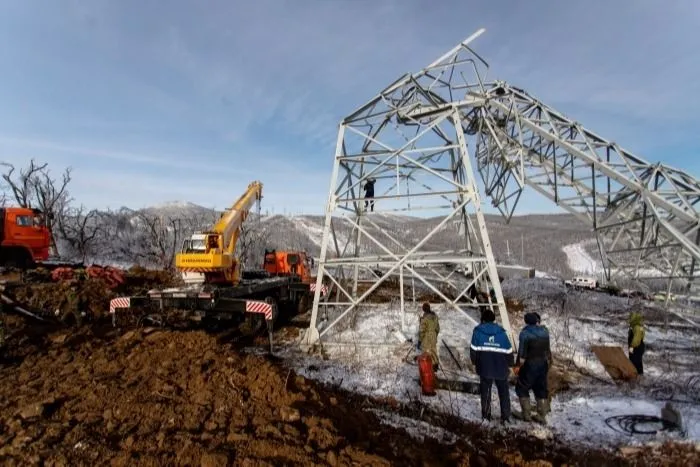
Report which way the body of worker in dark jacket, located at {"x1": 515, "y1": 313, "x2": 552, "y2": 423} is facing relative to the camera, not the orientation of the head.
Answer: away from the camera

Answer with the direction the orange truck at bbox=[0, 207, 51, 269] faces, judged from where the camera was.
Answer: facing to the right of the viewer

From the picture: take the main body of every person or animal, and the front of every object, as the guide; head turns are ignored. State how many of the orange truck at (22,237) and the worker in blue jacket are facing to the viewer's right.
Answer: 1

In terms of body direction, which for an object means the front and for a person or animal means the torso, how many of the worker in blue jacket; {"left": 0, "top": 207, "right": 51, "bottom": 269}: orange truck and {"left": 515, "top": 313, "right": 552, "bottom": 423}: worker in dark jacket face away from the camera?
2

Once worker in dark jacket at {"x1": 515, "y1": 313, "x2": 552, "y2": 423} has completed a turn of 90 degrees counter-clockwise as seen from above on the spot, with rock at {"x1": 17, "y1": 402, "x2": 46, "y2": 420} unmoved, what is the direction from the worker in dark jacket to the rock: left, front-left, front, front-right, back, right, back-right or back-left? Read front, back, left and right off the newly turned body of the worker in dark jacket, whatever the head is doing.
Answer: front-left

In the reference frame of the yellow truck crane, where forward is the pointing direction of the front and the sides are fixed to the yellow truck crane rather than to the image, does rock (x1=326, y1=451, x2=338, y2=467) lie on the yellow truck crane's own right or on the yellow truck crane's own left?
on the yellow truck crane's own right

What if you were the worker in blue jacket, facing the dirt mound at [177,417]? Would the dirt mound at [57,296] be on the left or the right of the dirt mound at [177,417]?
right

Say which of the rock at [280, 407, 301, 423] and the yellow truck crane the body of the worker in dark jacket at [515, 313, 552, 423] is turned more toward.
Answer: the yellow truck crane

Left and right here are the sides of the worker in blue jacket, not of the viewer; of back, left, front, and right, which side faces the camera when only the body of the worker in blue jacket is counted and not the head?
back

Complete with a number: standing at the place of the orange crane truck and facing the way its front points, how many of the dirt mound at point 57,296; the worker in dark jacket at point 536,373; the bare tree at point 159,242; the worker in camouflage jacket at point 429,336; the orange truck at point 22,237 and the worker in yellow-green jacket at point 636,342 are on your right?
3

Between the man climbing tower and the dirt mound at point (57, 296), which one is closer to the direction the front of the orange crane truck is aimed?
the man climbing tower

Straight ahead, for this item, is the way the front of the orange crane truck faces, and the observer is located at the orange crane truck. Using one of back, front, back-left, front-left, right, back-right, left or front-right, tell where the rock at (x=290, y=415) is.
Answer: back-right

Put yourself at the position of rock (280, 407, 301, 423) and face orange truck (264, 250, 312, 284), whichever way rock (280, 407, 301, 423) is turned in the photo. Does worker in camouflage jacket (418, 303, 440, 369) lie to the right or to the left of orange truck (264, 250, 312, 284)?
right

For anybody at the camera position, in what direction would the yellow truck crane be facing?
facing away from the viewer and to the right of the viewer
